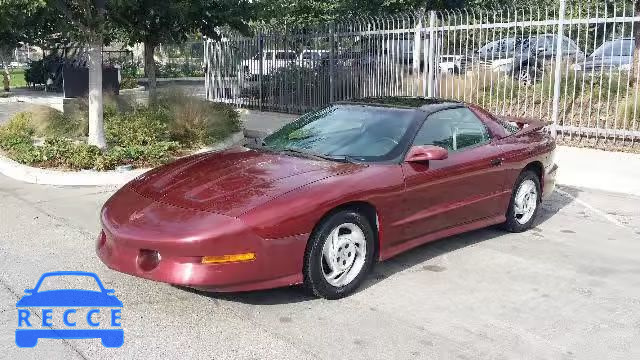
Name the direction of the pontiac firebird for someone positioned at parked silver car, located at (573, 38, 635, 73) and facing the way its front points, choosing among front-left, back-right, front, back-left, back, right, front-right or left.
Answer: left

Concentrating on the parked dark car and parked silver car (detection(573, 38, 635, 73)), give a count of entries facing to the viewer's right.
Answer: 0

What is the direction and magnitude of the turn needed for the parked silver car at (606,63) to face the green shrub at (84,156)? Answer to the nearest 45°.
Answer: approximately 45° to its left

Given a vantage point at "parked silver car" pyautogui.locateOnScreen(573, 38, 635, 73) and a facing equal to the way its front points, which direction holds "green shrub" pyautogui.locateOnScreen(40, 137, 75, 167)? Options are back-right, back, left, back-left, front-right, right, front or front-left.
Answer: front-left

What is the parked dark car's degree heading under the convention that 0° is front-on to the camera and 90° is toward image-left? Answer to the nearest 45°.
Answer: approximately 45°

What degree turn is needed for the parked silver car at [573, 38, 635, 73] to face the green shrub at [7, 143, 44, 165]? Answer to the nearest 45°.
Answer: approximately 45° to its left

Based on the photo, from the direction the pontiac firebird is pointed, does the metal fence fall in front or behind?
behind

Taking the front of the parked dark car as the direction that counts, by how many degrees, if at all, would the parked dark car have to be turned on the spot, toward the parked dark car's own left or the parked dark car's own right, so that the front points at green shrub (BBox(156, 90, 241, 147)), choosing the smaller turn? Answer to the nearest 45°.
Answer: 0° — it already faces it

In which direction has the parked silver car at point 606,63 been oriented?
to the viewer's left

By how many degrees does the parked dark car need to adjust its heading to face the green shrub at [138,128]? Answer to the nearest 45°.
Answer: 0° — it already faces it
